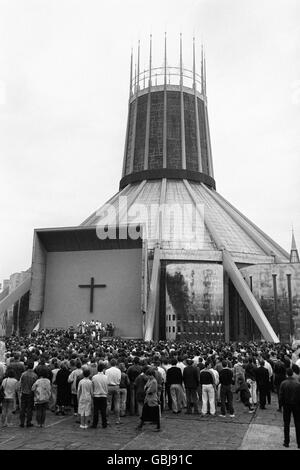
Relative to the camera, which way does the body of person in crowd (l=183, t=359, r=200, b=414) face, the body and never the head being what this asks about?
away from the camera

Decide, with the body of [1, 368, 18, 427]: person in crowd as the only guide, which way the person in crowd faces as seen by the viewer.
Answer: away from the camera

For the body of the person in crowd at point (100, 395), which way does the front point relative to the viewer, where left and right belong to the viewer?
facing away from the viewer

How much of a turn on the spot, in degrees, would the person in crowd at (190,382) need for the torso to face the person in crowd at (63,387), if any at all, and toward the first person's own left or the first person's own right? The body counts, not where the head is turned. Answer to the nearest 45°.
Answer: approximately 90° to the first person's own left

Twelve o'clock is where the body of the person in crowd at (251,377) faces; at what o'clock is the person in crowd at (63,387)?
the person in crowd at (63,387) is roughly at 8 o'clock from the person in crowd at (251,377).

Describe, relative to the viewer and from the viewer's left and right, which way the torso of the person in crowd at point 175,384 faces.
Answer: facing away from the viewer

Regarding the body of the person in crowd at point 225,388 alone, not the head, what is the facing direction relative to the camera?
away from the camera

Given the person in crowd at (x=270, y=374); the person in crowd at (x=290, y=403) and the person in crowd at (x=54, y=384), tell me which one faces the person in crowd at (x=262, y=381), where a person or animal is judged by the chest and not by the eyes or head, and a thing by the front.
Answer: the person in crowd at (x=290, y=403)

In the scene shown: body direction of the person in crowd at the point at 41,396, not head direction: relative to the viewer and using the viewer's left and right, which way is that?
facing away from the viewer

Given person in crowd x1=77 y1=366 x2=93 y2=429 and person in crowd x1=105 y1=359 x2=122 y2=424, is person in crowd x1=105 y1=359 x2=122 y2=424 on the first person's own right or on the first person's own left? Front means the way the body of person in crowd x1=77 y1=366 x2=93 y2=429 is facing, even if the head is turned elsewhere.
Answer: on the first person's own right

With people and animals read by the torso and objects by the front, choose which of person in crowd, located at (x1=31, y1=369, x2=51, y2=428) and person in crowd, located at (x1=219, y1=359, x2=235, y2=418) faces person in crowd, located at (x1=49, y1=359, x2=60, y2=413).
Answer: person in crowd, located at (x1=31, y1=369, x2=51, y2=428)

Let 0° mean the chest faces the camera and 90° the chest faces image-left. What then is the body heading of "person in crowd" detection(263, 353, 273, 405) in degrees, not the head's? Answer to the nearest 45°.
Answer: approximately 135°

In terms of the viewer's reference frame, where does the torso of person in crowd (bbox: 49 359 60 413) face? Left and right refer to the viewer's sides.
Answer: facing away from the viewer

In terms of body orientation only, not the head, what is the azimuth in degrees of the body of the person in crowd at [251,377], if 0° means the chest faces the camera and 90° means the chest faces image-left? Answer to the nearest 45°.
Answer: approximately 180°

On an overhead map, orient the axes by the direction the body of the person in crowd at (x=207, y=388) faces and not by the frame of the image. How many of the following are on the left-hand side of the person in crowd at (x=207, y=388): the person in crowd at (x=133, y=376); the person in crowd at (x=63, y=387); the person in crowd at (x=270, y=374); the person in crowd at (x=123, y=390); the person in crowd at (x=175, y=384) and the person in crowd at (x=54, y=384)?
5
